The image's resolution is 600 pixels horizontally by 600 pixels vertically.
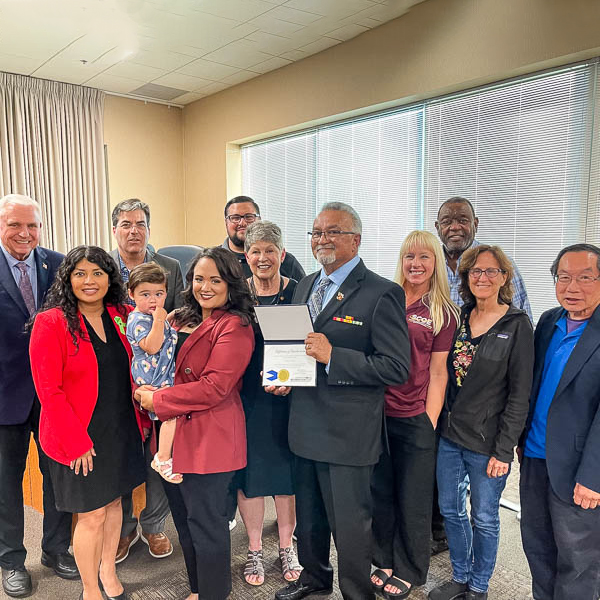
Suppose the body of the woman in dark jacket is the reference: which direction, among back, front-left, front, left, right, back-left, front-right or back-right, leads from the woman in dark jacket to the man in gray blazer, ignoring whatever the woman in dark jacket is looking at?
front-right

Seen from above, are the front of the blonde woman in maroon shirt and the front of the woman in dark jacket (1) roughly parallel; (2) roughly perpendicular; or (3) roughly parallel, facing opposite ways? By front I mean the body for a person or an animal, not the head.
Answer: roughly parallel

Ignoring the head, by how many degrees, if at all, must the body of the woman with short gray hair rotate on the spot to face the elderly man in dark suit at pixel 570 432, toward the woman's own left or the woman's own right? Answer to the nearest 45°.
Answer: approximately 45° to the woman's own left

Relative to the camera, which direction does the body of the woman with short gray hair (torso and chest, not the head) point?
toward the camera

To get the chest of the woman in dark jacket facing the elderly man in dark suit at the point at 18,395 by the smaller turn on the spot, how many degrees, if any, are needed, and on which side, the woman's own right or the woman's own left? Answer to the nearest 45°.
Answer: approximately 45° to the woman's own right

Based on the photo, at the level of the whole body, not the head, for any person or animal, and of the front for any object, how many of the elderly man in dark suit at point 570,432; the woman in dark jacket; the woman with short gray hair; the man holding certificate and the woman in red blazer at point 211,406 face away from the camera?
0

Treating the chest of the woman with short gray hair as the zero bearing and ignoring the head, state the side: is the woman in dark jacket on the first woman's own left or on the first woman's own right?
on the first woman's own left

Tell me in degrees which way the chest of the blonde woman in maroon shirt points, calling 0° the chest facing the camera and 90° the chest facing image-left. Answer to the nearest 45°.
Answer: approximately 45°

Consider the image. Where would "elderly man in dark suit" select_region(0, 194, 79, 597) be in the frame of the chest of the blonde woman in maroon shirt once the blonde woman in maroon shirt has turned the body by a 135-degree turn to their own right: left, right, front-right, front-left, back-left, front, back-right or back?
left

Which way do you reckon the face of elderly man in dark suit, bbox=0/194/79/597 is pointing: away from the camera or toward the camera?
toward the camera

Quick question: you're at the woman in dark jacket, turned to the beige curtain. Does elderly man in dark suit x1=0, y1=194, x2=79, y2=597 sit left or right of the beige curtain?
left

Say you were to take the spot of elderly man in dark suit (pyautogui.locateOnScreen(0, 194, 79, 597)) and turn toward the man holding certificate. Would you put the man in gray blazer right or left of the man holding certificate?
left

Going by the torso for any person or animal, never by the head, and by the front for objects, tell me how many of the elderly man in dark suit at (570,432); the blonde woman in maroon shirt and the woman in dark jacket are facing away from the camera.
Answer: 0
